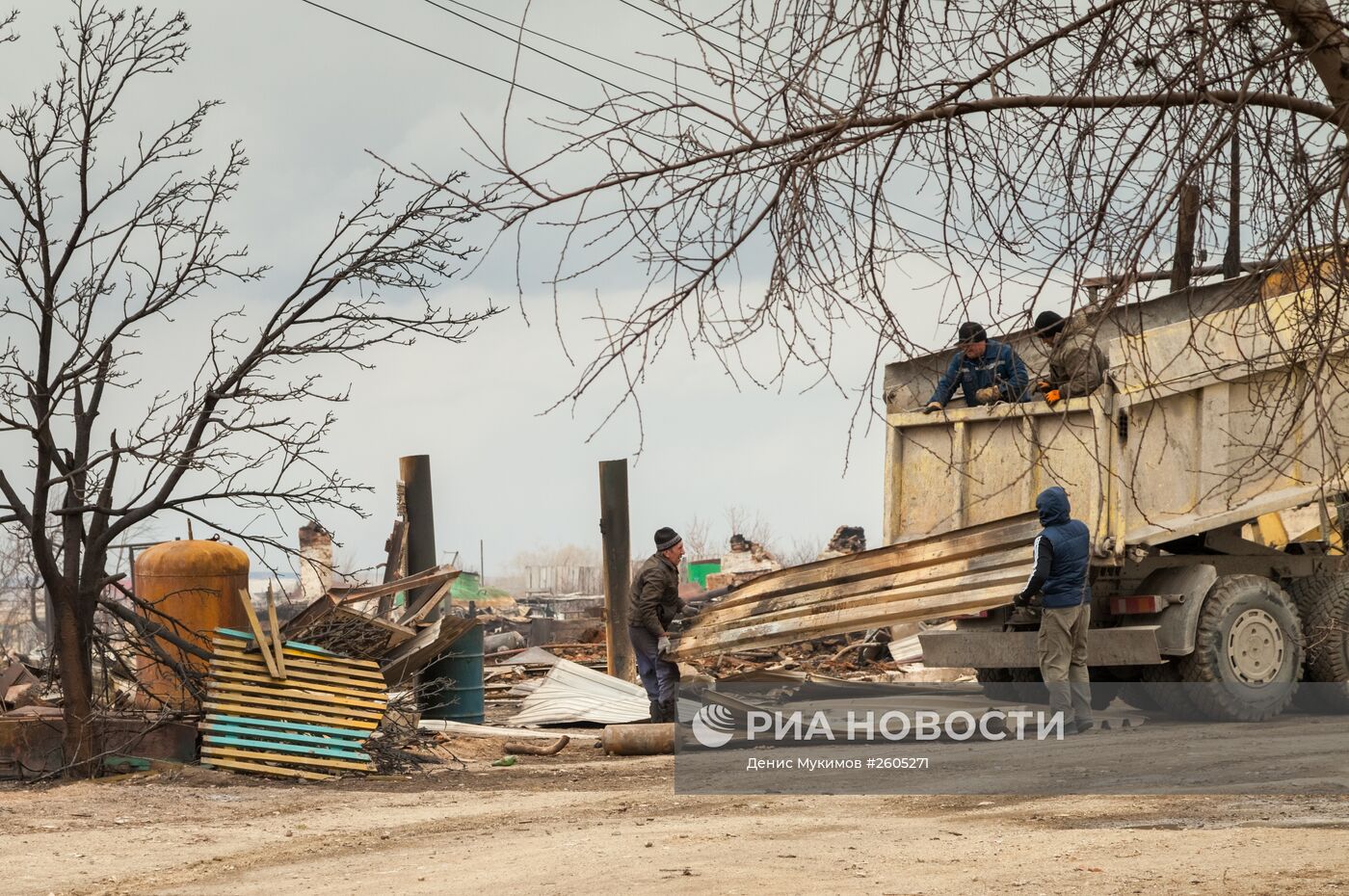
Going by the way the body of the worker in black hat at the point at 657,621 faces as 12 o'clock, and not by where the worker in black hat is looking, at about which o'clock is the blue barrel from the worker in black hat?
The blue barrel is roughly at 7 o'clock from the worker in black hat.

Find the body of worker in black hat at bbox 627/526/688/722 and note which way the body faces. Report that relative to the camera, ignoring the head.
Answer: to the viewer's right

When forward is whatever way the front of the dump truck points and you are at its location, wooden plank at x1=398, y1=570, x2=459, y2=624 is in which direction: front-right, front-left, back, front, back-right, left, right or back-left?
back-left

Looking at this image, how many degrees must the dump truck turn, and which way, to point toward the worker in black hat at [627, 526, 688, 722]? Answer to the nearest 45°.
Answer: approximately 135° to its left

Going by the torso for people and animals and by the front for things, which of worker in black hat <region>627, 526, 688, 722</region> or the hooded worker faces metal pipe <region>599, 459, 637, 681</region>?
the hooded worker

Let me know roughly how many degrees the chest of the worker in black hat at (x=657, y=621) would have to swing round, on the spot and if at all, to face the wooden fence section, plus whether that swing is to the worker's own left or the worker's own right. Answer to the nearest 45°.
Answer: approximately 135° to the worker's own right

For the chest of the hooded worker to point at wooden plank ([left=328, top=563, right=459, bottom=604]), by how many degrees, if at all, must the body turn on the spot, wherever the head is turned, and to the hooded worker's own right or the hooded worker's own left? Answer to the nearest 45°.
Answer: approximately 45° to the hooded worker's own left

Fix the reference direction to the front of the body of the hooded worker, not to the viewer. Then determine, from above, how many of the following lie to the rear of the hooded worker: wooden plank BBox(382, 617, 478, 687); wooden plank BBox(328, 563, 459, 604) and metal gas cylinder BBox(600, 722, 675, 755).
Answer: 0

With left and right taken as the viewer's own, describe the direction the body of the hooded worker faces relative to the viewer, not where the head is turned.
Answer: facing away from the viewer and to the left of the viewer

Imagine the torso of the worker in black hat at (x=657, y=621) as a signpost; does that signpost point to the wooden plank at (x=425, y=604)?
no

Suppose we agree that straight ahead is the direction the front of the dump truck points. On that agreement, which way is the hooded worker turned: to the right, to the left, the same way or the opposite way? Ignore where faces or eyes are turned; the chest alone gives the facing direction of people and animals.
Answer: to the left

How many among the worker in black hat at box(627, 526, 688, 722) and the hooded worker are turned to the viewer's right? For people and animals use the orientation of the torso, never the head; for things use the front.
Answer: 1

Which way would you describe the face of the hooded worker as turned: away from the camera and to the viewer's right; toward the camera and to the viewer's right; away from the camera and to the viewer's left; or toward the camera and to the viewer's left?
away from the camera and to the viewer's left

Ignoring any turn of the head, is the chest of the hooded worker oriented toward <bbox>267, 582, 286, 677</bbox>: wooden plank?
no

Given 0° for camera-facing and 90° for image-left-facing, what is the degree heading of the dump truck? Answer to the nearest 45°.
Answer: approximately 225°
